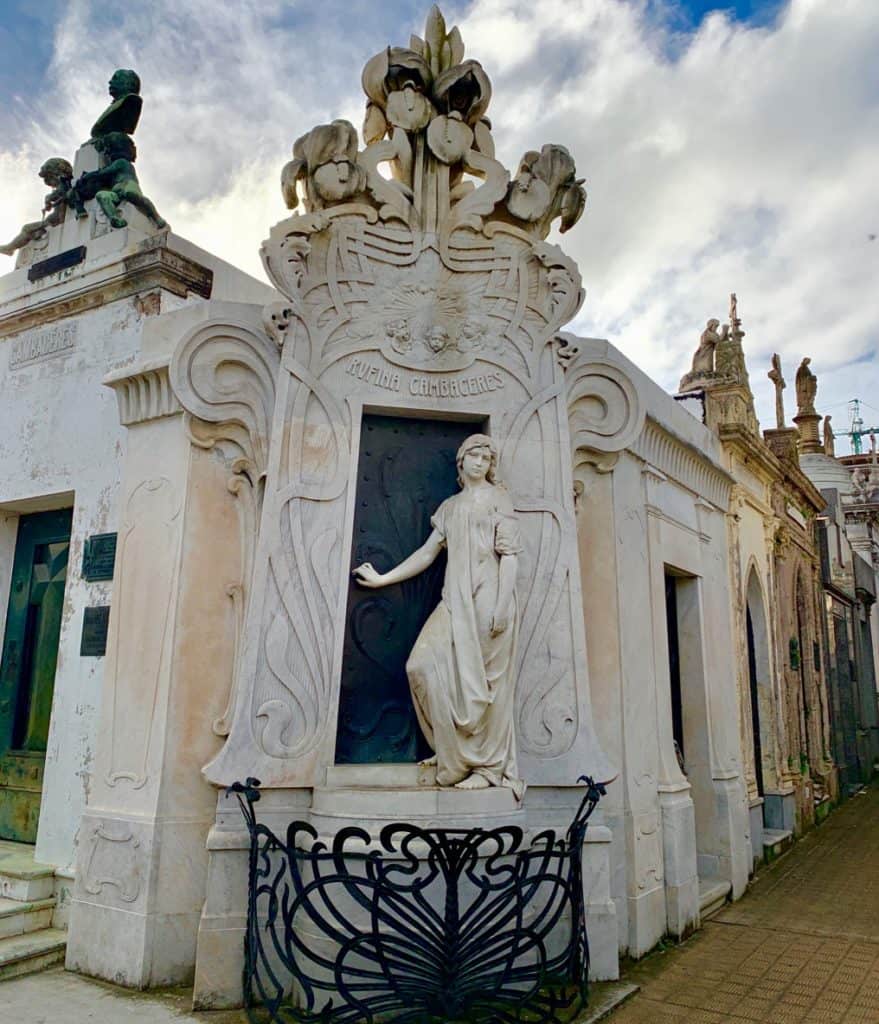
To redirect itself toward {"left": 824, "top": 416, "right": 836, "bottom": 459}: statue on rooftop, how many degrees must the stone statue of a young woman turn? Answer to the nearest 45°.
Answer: approximately 135° to its left

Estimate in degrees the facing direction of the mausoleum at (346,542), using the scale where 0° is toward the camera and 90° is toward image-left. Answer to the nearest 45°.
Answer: approximately 0°

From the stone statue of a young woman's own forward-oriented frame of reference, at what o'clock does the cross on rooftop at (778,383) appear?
The cross on rooftop is roughly at 7 o'clock from the stone statue of a young woman.

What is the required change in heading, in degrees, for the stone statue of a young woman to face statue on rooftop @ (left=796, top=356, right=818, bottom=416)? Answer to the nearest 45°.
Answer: approximately 135° to its left

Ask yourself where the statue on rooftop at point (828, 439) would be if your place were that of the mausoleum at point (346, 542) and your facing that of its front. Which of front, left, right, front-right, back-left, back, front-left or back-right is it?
back-left
